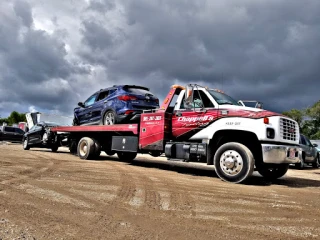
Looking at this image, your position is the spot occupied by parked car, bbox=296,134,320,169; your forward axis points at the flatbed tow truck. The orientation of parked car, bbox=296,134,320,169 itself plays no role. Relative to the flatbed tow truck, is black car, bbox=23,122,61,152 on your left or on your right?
right

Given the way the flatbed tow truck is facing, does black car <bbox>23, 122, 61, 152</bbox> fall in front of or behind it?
behind
